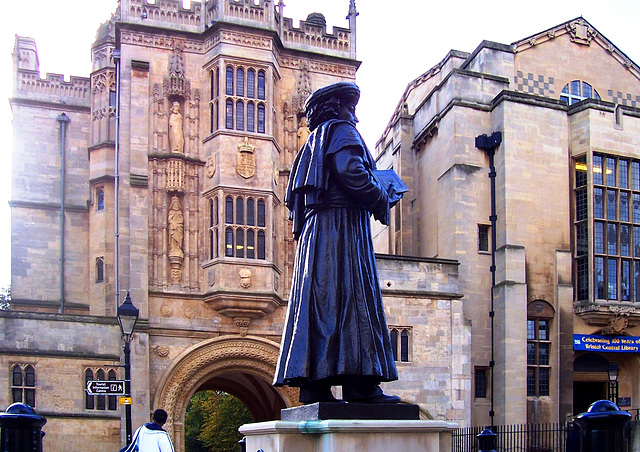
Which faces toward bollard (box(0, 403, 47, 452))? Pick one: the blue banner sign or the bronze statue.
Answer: the blue banner sign

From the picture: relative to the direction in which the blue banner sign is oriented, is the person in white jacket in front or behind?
in front

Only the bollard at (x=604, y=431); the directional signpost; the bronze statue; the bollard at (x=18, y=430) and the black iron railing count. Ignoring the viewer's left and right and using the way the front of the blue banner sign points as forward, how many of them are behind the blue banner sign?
0

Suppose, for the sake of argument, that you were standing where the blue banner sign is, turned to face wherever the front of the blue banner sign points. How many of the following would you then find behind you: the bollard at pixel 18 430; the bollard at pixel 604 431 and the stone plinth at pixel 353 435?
0

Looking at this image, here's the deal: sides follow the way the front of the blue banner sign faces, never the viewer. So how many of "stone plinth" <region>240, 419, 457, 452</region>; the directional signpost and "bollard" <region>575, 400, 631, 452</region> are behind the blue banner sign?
0

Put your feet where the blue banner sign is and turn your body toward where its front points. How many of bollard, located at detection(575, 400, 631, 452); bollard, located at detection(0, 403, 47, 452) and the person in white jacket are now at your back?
0

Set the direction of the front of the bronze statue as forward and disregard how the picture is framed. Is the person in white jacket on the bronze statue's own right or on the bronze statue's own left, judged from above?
on the bronze statue's own left

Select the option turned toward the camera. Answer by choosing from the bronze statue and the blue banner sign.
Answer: the blue banner sign

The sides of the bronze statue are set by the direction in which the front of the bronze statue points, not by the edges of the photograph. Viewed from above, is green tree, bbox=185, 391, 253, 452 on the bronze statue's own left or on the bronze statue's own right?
on the bronze statue's own left

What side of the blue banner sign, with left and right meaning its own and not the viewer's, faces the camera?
front

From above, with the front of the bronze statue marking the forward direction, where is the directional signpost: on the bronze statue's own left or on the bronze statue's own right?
on the bronze statue's own left

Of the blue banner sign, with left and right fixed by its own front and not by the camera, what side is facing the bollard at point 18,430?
front

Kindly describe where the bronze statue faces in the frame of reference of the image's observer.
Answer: facing away from the viewer and to the right of the viewer

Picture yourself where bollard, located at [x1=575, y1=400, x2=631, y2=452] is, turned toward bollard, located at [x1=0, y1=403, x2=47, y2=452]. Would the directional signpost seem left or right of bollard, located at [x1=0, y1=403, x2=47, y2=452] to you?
right
